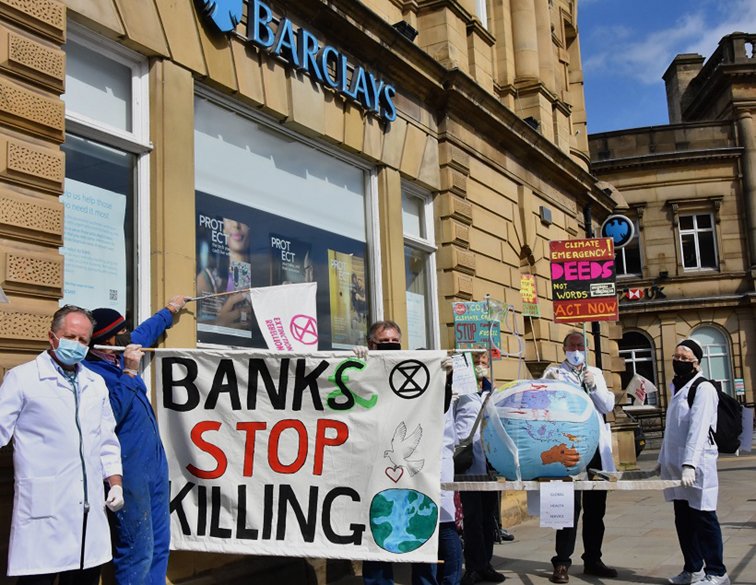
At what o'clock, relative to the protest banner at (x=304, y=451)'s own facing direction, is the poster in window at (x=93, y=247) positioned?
The poster in window is roughly at 4 o'clock from the protest banner.

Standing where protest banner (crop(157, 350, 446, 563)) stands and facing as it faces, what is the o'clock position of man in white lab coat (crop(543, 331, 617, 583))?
The man in white lab coat is roughly at 8 o'clock from the protest banner.

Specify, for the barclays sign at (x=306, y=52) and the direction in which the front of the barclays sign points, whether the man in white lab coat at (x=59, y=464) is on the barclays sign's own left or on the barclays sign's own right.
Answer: on the barclays sign's own right

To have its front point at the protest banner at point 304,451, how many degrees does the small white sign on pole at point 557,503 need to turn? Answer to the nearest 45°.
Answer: approximately 90° to its right

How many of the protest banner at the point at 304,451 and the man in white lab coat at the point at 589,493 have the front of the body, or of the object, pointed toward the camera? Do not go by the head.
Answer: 2

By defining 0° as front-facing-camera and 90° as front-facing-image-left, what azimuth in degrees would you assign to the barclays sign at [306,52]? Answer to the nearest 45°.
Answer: approximately 315°

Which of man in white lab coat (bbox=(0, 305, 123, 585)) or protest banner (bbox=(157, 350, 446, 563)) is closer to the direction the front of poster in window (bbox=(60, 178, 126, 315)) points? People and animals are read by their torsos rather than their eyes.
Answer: the protest banner

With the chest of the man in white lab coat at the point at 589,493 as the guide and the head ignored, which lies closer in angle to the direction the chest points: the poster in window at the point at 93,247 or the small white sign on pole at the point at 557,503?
the small white sign on pole
